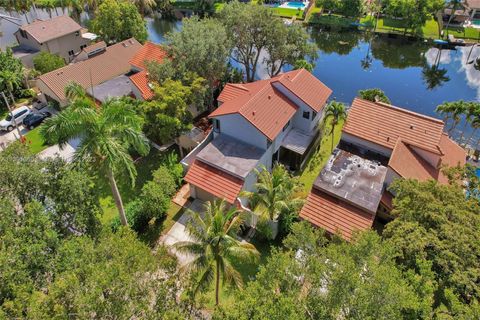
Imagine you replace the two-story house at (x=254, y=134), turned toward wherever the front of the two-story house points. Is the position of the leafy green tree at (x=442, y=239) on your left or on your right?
on your left

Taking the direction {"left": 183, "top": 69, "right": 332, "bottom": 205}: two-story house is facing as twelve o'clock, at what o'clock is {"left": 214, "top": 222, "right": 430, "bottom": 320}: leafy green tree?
The leafy green tree is roughly at 10 o'clock from the two-story house.

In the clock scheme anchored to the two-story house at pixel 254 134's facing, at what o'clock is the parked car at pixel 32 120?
The parked car is roughly at 2 o'clock from the two-story house.

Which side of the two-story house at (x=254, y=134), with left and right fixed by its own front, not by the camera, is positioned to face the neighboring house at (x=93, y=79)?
right

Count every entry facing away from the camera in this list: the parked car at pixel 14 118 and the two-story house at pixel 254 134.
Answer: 0

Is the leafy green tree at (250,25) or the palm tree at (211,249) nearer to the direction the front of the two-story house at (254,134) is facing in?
the palm tree

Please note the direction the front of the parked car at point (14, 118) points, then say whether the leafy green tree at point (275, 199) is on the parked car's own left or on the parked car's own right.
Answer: on the parked car's own left

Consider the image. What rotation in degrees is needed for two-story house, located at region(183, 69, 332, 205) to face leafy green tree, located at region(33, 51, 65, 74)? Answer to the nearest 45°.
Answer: approximately 90° to its right

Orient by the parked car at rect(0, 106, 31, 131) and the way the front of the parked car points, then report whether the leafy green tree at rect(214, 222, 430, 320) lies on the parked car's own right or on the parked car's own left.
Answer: on the parked car's own left

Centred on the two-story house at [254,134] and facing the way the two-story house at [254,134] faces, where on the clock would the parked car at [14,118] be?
The parked car is roughly at 2 o'clock from the two-story house.

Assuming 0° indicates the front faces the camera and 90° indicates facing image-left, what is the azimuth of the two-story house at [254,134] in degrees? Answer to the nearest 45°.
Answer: approximately 45°

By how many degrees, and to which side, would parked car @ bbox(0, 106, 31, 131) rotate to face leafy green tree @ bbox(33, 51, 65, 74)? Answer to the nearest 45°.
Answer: approximately 180°

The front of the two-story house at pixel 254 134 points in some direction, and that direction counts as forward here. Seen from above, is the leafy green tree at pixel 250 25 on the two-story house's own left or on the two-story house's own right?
on the two-story house's own right

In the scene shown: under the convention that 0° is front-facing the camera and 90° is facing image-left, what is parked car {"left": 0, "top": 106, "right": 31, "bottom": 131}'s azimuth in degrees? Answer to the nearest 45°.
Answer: approximately 45°
